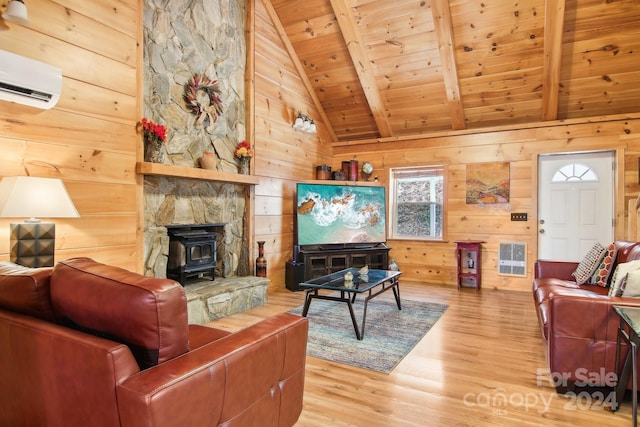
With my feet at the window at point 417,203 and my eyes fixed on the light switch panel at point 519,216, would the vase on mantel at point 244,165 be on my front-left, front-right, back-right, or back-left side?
back-right

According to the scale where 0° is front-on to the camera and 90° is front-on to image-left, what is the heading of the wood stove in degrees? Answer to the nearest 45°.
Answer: approximately 315°

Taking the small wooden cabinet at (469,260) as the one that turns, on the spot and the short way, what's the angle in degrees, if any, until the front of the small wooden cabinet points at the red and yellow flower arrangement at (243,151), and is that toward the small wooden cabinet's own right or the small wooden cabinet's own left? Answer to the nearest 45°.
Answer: approximately 45° to the small wooden cabinet's own right

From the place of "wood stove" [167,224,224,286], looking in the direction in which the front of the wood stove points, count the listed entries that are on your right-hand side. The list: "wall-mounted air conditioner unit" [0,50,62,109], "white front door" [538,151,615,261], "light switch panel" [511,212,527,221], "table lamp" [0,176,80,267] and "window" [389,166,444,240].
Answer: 2

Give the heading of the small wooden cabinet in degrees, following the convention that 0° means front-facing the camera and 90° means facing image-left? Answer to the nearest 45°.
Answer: approximately 0°

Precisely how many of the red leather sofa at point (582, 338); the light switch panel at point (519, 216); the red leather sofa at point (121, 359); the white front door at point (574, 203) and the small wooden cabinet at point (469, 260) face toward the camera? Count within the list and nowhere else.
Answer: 3

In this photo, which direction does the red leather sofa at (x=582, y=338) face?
to the viewer's left
